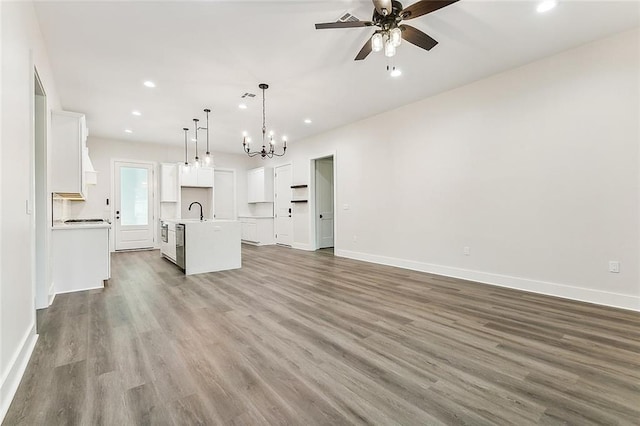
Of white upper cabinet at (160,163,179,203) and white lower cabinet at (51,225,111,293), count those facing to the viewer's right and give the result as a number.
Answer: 1

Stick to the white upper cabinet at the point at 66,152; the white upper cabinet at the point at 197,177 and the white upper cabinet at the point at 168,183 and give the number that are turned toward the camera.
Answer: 2

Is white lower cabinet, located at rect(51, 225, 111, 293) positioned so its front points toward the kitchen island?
yes

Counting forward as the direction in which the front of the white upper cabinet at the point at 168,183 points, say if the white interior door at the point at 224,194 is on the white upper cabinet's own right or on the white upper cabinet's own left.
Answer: on the white upper cabinet's own left

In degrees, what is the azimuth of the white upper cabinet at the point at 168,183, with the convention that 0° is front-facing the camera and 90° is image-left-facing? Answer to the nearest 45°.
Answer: approximately 0°

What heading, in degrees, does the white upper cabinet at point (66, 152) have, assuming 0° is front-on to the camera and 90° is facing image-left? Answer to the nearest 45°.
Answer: approximately 270°

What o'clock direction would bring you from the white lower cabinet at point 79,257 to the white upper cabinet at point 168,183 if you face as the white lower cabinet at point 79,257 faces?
The white upper cabinet is roughly at 10 o'clock from the white lower cabinet.

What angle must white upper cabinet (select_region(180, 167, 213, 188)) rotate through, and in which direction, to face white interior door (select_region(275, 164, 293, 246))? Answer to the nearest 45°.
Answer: approximately 45° to its left

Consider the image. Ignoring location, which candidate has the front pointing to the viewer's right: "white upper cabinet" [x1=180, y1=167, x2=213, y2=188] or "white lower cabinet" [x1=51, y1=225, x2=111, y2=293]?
the white lower cabinet

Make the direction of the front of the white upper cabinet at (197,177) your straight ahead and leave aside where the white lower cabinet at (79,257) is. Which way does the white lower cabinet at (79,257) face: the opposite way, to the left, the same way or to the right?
to the left

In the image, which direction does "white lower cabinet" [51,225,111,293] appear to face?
to the viewer's right
